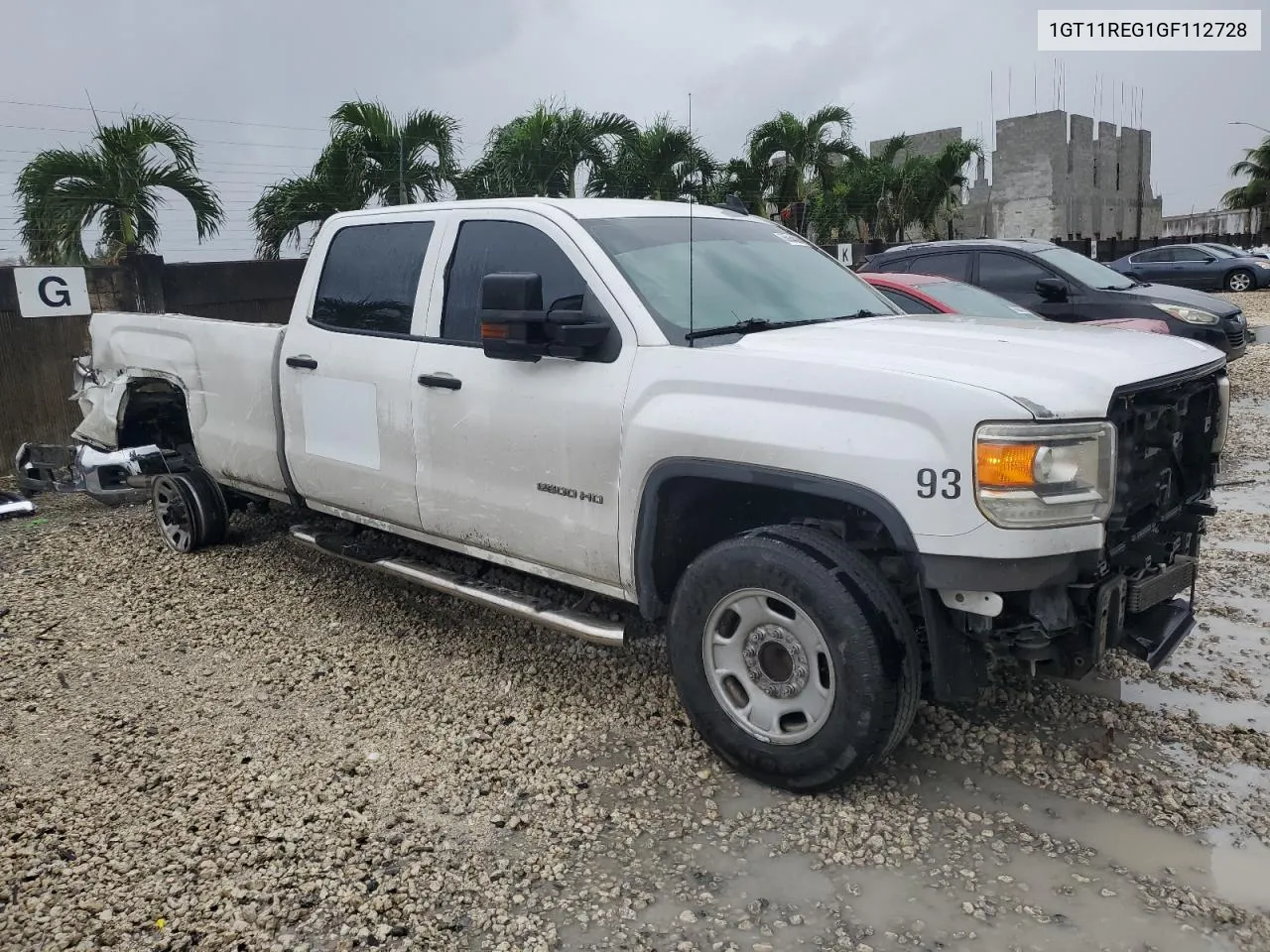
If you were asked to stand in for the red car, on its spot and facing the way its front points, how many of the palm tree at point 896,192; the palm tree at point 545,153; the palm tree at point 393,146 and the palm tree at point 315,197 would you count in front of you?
0

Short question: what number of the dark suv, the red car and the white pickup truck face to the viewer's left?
0

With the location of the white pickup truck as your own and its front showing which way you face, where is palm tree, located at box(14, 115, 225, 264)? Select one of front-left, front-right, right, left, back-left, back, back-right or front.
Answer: back

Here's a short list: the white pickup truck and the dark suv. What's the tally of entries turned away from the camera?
0

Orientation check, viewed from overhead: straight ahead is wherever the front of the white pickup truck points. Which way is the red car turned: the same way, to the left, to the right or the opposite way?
the same way

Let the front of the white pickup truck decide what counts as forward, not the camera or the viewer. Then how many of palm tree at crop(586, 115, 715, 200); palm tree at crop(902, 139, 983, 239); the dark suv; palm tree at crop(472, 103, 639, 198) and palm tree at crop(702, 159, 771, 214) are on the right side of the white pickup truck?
0

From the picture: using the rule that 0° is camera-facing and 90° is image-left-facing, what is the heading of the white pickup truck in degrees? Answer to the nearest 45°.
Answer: approximately 315°

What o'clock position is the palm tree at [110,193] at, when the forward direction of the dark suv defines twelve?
The palm tree is roughly at 4 o'clock from the dark suv.

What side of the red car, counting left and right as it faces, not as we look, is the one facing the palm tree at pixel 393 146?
back

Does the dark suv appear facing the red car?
no

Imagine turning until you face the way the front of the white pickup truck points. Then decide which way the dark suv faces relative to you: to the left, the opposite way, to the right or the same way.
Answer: the same way

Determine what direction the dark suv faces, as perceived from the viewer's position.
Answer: facing the viewer and to the right of the viewer

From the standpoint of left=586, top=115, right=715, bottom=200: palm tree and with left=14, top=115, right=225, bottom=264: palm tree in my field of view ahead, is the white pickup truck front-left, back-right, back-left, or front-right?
front-left

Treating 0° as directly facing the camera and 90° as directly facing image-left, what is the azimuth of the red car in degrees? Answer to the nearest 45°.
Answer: approximately 315°

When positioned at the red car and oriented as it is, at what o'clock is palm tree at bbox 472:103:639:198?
The palm tree is roughly at 6 o'clock from the red car.

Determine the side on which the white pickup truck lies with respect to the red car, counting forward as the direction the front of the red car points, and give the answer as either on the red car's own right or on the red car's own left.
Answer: on the red car's own right

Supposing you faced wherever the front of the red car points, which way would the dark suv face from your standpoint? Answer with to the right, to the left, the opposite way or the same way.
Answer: the same way

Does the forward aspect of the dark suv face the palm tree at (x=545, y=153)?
no

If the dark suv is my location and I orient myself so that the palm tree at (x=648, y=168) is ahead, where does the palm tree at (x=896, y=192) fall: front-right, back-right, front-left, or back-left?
front-right

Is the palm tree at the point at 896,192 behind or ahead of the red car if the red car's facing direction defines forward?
behind

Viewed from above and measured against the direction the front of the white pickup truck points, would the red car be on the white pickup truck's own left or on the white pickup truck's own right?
on the white pickup truck's own left
